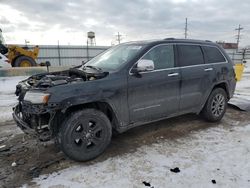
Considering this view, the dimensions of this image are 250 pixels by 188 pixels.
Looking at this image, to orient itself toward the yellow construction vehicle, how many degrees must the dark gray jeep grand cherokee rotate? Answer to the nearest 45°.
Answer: approximately 90° to its right

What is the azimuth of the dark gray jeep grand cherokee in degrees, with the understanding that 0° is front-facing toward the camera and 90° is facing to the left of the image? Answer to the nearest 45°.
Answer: approximately 45°
